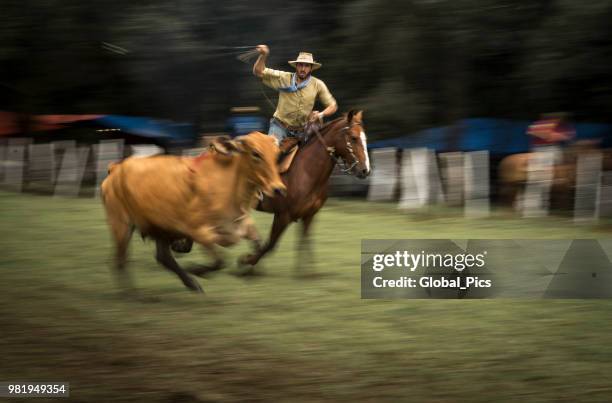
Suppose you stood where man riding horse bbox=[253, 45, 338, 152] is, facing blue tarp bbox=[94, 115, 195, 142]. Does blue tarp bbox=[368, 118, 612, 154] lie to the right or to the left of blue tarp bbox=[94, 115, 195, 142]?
right

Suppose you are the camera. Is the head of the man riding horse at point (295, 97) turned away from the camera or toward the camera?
toward the camera

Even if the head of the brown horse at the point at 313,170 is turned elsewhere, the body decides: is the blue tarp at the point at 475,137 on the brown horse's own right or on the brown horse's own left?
on the brown horse's own left

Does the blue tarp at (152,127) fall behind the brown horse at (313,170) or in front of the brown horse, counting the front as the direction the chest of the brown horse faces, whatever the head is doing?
behind

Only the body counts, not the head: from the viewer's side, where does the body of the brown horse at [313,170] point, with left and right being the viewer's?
facing the viewer and to the right of the viewer
